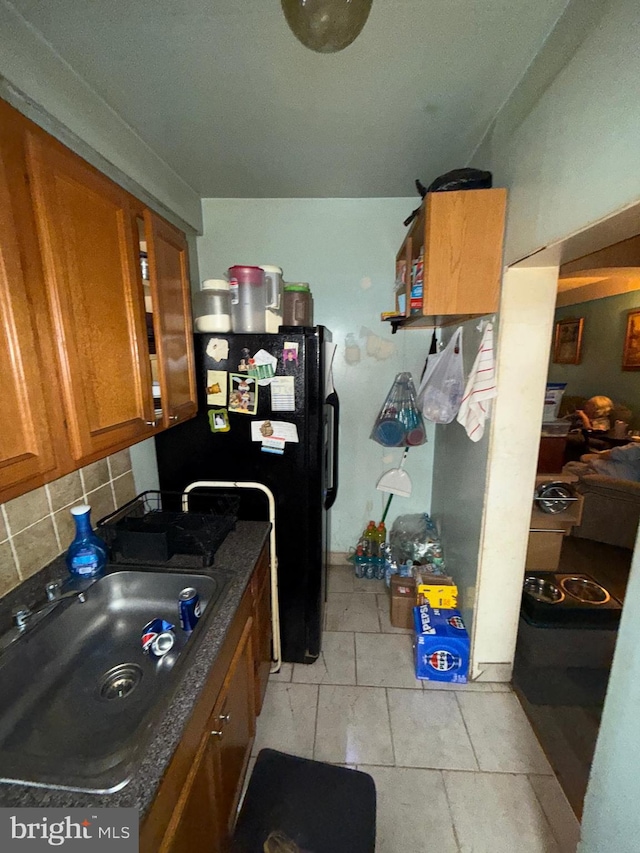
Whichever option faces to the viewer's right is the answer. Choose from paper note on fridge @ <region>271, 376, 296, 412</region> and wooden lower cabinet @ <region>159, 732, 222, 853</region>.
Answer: the wooden lower cabinet

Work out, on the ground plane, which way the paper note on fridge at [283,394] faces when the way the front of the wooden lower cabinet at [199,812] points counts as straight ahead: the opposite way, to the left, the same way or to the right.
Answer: to the right

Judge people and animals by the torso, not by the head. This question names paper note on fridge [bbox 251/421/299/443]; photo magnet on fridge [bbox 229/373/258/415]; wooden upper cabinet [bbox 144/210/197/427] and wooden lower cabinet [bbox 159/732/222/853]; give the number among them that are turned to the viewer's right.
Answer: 2

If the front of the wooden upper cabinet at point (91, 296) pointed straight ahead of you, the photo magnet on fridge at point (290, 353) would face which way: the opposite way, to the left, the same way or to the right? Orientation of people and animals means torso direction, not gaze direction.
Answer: to the right

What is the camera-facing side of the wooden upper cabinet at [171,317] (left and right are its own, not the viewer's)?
right

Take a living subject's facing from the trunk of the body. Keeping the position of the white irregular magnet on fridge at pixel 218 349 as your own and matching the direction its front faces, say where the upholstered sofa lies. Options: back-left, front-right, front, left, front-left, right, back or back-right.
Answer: left

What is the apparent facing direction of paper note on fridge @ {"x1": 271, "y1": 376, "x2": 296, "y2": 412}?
toward the camera

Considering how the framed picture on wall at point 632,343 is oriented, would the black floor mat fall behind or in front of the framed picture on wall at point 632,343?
in front

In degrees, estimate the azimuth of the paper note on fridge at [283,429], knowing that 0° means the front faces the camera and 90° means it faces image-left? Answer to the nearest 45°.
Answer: approximately 0°

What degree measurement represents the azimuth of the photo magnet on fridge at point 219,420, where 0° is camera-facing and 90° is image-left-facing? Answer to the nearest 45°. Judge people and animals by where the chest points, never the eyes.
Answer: approximately 0°

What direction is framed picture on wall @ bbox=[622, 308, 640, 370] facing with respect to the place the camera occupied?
facing the viewer and to the left of the viewer

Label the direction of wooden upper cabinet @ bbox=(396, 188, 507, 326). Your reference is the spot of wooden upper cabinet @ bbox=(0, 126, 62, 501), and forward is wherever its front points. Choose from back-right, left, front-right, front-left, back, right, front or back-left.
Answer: front-left
